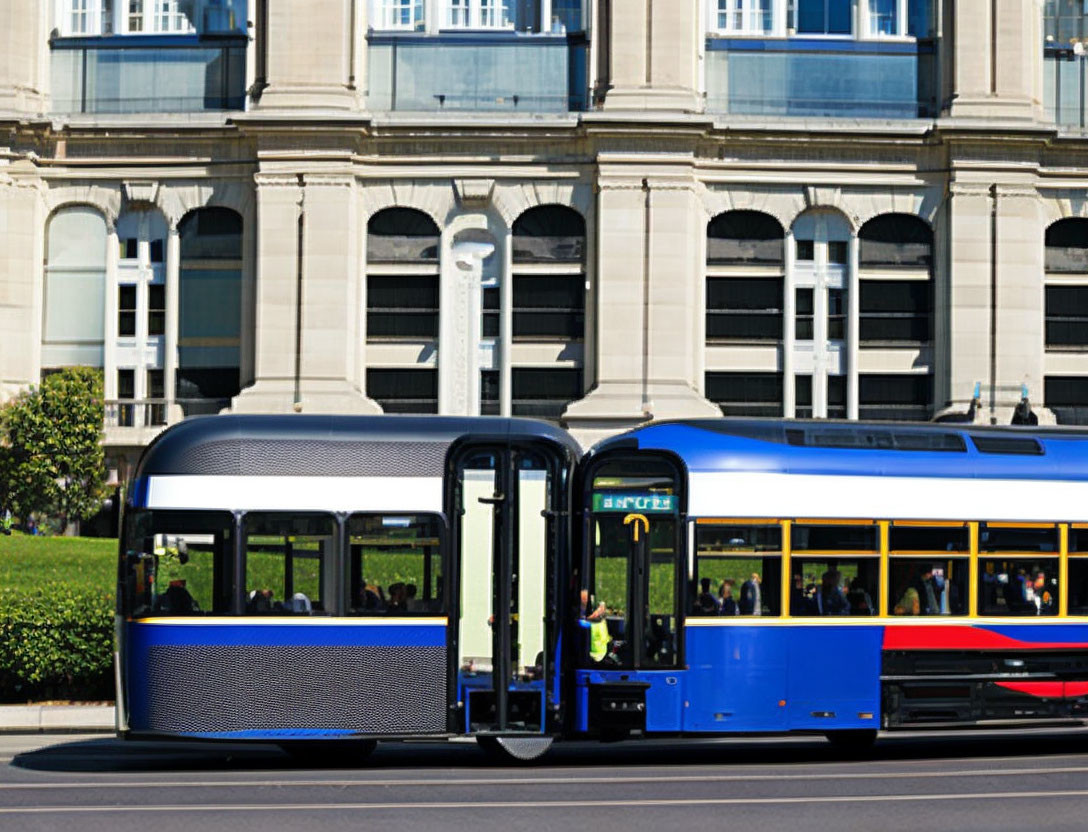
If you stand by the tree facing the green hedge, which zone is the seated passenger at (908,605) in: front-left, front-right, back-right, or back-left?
front-left

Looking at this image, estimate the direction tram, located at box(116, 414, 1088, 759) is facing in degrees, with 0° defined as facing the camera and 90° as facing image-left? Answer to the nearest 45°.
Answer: approximately 90°

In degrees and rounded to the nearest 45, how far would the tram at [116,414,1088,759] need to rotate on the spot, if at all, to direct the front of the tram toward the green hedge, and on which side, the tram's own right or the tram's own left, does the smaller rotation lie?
approximately 45° to the tram's own right

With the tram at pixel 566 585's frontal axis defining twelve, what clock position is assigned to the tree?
The tree is roughly at 2 o'clock from the tram.
